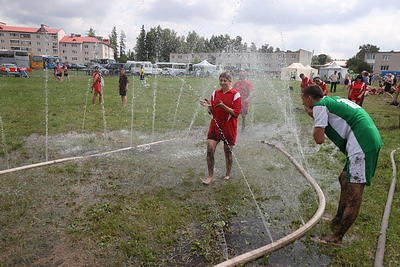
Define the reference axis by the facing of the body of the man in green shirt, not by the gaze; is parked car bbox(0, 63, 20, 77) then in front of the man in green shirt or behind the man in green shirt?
in front

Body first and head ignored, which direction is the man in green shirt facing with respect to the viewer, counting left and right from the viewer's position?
facing to the left of the viewer

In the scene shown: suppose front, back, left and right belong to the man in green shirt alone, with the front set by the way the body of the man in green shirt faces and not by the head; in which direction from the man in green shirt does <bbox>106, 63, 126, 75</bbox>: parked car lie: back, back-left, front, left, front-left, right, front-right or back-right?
front-right
